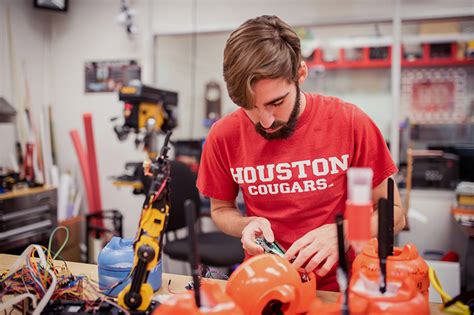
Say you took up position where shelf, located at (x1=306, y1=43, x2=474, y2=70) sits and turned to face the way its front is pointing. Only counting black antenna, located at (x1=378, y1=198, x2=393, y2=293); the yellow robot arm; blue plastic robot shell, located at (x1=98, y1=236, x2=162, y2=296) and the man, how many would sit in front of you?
4

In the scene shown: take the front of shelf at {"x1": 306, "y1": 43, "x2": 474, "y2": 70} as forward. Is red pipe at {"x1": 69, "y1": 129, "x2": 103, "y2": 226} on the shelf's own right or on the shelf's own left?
on the shelf's own right

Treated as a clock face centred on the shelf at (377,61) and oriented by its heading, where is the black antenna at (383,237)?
The black antenna is roughly at 12 o'clock from the shelf.

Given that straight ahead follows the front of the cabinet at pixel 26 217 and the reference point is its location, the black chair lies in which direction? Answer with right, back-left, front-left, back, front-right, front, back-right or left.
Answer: front

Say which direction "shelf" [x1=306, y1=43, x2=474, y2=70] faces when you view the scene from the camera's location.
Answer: facing the viewer

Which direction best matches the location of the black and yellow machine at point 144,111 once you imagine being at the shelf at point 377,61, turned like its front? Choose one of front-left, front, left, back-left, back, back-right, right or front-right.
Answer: front-right

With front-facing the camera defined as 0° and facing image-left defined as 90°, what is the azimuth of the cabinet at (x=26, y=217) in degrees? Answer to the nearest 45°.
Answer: approximately 315°

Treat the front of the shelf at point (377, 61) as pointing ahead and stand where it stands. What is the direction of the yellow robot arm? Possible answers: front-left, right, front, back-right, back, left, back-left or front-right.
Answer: front

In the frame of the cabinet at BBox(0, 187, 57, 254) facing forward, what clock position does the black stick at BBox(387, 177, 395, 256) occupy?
The black stick is roughly at 1 o'clock from the cabinet.

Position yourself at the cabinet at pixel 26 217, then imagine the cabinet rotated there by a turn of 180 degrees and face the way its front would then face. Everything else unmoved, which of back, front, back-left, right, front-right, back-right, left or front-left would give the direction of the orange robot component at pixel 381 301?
back-left

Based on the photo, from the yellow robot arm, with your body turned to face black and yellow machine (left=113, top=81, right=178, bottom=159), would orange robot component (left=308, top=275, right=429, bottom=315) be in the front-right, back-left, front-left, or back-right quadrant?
back-right

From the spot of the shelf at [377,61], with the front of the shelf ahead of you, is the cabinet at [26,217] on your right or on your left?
on your right

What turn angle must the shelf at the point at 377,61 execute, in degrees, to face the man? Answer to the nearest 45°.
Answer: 0° — it already faces them

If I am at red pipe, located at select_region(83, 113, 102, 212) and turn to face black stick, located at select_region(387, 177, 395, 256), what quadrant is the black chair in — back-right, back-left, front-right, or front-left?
front-left

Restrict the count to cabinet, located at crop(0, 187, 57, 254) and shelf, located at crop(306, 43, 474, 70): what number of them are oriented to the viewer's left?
0

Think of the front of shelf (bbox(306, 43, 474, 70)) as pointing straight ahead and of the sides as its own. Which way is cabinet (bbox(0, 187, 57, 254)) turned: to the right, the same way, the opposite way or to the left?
to the left

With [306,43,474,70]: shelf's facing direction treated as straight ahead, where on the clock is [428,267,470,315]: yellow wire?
The yellow wire is roughly at 12 o'clock from the shelf.
